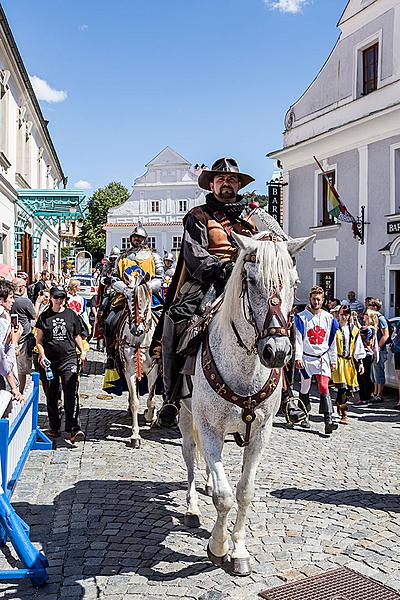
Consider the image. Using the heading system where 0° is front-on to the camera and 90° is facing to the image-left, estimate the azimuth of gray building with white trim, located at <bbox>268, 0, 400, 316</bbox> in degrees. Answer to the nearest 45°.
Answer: approximately 45°

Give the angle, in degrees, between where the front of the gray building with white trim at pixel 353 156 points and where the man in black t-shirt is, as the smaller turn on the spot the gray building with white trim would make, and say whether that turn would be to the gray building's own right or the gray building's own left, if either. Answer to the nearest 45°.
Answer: approximately 45° to the gray building's own left

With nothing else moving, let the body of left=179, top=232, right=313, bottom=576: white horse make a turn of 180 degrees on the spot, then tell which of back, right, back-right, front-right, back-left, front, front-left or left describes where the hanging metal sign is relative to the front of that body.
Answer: front-right

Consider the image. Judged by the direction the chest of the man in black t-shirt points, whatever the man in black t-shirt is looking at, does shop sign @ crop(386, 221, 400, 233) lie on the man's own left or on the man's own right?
on the man's own left

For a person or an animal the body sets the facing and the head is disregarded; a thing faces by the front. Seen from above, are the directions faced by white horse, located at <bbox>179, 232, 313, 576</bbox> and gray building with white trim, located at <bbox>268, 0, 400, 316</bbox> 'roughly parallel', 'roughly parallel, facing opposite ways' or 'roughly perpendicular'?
roughly perpendicular

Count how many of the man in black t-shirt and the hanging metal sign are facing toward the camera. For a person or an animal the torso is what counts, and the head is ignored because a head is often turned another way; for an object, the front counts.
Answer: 2

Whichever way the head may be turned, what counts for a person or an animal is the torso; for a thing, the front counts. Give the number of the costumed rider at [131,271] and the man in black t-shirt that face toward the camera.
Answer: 2

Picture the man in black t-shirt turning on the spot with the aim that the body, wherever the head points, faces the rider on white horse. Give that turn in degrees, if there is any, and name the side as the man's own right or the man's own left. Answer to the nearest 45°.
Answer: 0° — they already face them

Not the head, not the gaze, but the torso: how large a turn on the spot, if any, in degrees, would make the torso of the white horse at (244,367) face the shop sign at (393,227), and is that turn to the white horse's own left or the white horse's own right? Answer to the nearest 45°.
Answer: approximately 135° to the white horse's own left
